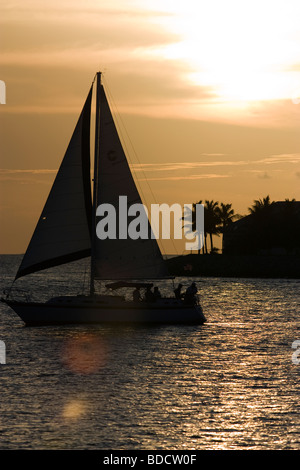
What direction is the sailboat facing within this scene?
to the viewer's left
